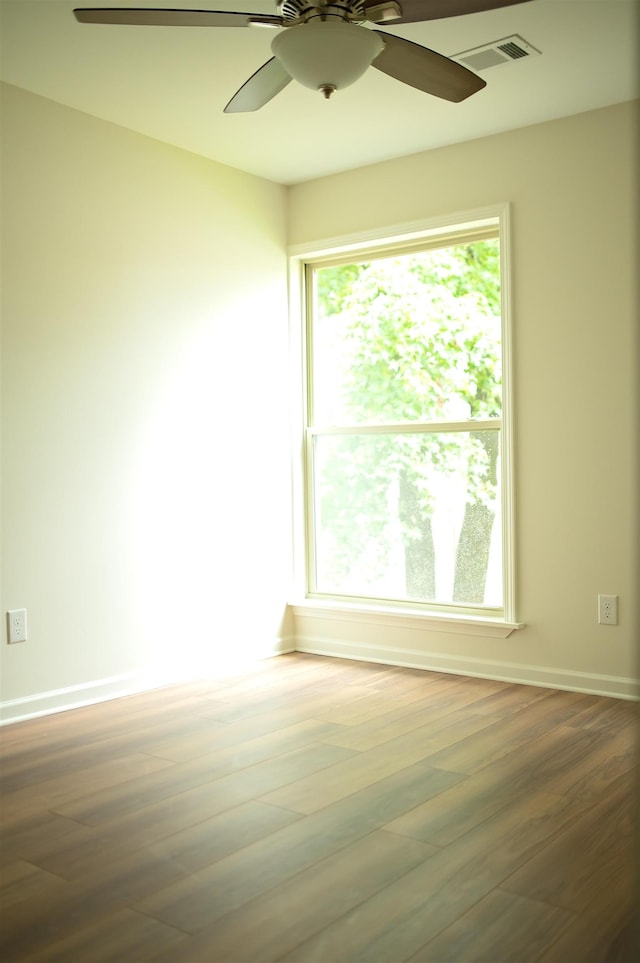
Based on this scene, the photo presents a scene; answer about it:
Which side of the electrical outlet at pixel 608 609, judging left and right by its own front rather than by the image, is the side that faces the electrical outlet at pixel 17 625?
right

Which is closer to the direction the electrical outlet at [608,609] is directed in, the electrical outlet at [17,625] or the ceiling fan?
the ceiling fan

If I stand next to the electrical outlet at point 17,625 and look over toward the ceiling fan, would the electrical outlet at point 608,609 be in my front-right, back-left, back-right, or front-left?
front-left

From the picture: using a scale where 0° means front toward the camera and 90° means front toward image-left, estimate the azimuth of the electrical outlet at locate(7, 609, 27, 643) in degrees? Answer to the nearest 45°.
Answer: approximately 315°

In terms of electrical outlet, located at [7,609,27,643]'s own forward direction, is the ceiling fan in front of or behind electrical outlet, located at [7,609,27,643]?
in front

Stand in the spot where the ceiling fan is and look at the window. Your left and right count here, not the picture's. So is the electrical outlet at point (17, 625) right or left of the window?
left

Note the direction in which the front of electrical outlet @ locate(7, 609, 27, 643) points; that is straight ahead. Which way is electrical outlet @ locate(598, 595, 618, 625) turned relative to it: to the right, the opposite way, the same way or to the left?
to the right

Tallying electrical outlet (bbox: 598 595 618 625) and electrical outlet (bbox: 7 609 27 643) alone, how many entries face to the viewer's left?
0

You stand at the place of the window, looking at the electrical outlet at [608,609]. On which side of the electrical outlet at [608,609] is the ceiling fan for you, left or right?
right

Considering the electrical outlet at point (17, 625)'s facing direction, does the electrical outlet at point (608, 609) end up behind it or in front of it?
in front

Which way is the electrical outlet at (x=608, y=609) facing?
toward the camera

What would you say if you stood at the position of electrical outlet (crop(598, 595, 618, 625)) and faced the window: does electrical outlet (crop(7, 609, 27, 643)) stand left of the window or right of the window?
left

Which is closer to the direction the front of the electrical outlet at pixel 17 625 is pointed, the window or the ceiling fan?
the ceiling fan

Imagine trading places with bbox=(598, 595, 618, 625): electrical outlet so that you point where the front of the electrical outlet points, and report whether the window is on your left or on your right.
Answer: on your right
